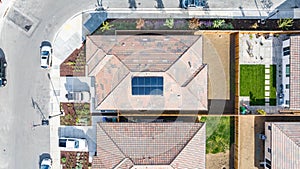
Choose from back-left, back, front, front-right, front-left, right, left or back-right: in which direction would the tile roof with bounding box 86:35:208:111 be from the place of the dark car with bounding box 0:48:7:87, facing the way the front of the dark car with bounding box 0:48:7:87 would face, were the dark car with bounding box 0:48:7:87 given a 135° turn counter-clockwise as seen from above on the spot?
right

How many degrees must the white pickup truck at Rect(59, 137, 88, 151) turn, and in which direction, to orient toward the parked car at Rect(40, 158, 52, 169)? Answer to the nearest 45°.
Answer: approximately 180°

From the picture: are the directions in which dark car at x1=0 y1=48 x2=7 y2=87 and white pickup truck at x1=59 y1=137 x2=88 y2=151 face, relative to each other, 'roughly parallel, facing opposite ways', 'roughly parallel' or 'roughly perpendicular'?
roughly perpendicular

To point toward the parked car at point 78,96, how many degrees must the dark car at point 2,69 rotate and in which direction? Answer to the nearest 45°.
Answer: approximately 90° to its left

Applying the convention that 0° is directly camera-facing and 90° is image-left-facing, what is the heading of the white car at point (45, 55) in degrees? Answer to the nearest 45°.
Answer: approximately 180°

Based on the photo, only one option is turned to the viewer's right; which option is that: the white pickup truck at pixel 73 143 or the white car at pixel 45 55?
the white pickup truck at pixel 73 143

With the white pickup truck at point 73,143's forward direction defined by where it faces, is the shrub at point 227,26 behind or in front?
in front
